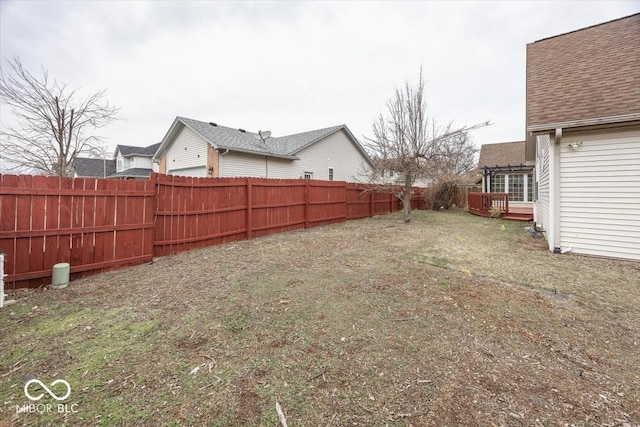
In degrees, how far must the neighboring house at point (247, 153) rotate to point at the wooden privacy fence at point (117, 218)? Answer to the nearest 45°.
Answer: approximately 45° to its left

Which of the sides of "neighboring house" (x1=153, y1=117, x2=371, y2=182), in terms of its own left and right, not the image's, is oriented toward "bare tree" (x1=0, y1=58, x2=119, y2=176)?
front

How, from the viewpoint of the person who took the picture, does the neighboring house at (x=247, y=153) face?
facing the viewer and to the left of the viewer

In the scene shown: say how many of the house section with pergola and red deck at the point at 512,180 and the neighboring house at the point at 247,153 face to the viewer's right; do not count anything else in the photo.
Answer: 0
